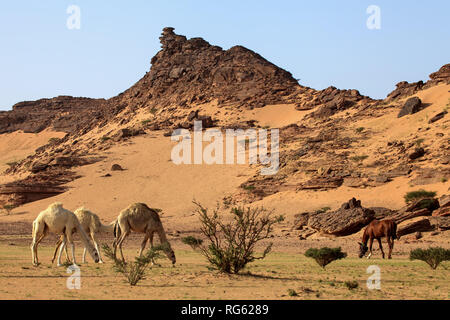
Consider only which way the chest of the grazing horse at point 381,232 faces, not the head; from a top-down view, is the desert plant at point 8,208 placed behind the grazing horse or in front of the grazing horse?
in front

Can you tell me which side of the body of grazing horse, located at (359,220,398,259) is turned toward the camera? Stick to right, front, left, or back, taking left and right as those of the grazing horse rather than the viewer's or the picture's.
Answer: left

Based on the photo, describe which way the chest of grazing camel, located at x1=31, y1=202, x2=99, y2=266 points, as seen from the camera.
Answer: to the viewer's right

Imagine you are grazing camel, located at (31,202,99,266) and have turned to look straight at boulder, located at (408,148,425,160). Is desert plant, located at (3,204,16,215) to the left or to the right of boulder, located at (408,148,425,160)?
left

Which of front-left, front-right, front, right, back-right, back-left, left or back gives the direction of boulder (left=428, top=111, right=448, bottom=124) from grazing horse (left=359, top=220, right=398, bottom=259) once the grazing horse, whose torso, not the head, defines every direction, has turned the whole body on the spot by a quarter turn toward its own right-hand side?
front

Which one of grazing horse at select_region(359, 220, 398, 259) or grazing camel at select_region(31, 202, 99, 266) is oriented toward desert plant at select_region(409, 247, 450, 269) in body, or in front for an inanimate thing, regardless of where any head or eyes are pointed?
grazing camel at select_region(31, 202, 99, 266)

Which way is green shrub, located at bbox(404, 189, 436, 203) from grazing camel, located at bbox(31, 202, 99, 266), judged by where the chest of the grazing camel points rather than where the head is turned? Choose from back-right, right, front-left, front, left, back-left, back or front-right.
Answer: front-left

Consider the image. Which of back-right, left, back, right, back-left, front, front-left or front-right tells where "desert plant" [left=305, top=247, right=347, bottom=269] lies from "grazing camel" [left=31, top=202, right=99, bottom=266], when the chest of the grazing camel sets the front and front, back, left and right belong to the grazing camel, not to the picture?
front

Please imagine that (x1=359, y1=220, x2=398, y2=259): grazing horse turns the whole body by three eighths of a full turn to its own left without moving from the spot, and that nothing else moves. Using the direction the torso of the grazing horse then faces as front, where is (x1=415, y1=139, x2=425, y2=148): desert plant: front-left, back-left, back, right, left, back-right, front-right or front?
back-left

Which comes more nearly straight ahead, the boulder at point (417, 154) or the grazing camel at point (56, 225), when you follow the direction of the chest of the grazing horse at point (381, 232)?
the grazing camel
